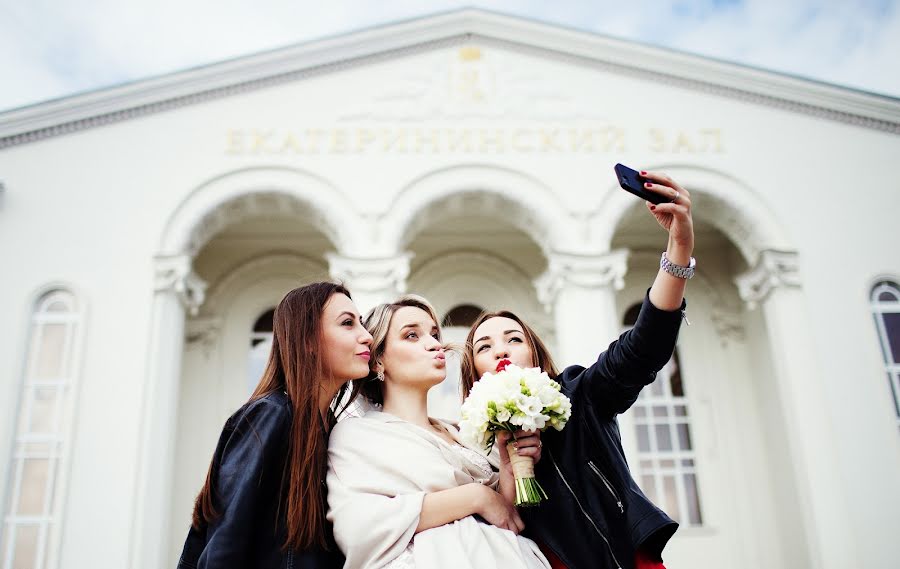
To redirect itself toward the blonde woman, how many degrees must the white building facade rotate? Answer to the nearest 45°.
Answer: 0° — it already faces them

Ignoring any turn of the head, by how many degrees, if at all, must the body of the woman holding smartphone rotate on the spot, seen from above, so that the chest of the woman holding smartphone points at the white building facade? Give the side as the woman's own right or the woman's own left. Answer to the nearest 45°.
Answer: approximately 135° to the woman's own right

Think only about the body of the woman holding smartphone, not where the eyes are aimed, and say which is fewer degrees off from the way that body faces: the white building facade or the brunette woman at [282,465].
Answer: the brunette woman

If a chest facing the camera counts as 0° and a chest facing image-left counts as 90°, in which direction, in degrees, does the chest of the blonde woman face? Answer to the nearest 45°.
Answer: approximately 315°

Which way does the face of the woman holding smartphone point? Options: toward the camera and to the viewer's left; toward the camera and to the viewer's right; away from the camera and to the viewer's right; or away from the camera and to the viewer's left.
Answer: toward the camera and to the viewer's right

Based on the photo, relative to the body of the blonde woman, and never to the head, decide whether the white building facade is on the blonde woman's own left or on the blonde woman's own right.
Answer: on the blonde woman's own left

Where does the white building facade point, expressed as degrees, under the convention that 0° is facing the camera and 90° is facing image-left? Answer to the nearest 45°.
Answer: approximately 0°

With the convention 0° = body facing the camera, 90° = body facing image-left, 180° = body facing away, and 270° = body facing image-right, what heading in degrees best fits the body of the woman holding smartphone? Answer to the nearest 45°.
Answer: approximately 45°

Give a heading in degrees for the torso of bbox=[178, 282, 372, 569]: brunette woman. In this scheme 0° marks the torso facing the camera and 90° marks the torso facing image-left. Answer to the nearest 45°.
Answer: approximately 270°

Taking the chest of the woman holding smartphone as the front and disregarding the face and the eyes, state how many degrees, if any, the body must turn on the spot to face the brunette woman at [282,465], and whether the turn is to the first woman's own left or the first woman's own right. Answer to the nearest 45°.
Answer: approximately 45° to the first woman's own right
